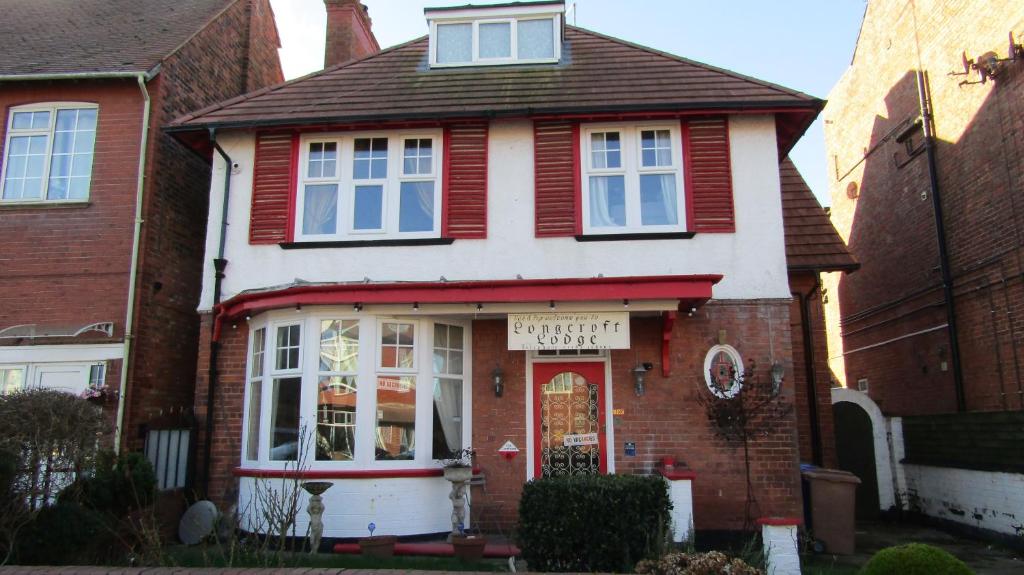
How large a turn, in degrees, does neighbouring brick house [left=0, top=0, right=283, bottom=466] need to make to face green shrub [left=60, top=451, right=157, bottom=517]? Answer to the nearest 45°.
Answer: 0° — it already faces it

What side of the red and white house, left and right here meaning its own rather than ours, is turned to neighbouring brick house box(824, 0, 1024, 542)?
left

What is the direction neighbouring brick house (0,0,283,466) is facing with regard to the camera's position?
facing the viewer

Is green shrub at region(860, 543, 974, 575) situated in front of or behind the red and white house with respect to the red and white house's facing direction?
in front

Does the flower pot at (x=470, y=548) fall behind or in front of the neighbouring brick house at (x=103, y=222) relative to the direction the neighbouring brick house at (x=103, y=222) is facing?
in front

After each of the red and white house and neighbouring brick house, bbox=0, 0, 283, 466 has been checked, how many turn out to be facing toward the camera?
2

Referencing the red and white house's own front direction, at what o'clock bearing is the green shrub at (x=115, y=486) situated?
The green shrub is roughly at 2 o'clock from the red and white house.

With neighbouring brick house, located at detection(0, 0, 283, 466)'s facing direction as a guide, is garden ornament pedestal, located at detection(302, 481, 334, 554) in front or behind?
in front
